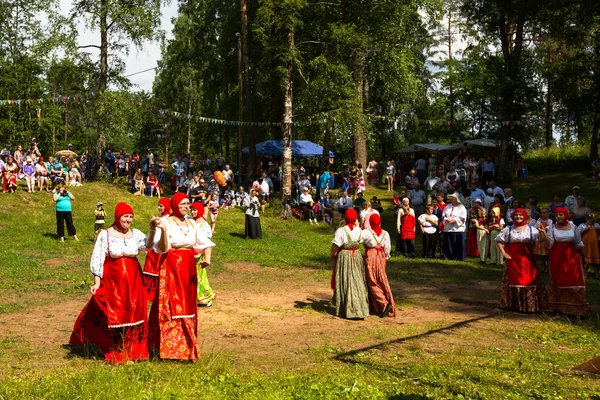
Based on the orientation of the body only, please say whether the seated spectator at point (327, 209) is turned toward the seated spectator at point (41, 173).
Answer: no

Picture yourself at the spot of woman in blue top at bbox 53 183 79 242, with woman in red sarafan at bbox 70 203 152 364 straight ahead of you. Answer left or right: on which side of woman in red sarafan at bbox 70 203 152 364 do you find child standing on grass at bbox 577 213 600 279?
left

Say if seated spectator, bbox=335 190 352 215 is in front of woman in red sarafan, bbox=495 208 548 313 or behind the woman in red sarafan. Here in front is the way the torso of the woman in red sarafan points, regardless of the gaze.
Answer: behind

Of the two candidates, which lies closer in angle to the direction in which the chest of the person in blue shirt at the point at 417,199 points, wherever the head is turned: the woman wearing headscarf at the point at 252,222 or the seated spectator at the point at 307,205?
the woman wearing headscarf

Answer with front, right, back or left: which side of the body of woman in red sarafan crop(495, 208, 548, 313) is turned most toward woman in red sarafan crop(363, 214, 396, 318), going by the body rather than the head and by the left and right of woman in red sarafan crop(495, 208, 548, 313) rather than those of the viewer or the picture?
right

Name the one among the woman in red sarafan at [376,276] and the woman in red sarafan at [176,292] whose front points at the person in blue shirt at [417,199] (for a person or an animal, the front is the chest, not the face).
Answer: the woman in red sarafan at [376,276]

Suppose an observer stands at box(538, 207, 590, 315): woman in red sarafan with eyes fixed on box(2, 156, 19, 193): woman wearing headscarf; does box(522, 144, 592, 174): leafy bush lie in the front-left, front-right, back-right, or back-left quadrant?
front-right

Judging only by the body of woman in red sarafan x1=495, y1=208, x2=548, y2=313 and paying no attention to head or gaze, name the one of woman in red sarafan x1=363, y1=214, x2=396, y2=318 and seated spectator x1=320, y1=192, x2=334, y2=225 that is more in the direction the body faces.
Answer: the woman in red sarafan

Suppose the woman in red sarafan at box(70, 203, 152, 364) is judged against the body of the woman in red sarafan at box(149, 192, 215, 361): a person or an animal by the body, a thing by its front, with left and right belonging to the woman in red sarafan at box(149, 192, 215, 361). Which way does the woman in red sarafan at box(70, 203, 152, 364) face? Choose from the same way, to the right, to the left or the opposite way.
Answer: the same way

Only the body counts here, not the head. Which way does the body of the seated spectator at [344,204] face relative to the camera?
toward the camera

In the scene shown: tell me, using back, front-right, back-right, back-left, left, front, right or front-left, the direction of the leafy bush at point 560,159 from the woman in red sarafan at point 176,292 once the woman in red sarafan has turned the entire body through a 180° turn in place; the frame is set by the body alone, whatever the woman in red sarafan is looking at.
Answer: right

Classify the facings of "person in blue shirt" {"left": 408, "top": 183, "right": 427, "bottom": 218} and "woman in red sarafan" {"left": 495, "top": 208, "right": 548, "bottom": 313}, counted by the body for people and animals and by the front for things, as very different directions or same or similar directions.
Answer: same or similar directions

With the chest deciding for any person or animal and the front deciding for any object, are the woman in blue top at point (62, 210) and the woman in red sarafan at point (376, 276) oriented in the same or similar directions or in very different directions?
very different directions

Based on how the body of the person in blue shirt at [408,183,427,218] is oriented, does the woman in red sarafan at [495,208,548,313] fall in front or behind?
in front

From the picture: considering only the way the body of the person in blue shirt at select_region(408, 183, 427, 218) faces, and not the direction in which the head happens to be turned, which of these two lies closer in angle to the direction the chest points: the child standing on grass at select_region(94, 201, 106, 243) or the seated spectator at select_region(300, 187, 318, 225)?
the child standing on grass

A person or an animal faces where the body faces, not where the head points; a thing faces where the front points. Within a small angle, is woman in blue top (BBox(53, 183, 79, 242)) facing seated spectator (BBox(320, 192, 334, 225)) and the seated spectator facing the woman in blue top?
no

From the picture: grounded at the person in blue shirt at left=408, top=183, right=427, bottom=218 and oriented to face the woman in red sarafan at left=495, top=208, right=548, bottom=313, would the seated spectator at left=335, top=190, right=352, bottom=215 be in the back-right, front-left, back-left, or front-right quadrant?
back-right

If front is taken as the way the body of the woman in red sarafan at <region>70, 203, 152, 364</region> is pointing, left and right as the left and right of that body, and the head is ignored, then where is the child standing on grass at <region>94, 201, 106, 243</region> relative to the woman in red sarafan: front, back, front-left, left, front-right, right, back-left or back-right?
back-left

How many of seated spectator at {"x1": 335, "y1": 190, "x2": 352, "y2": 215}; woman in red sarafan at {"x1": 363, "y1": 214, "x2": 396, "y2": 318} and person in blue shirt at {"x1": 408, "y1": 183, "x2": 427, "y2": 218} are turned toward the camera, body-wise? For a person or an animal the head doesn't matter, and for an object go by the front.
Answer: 2
